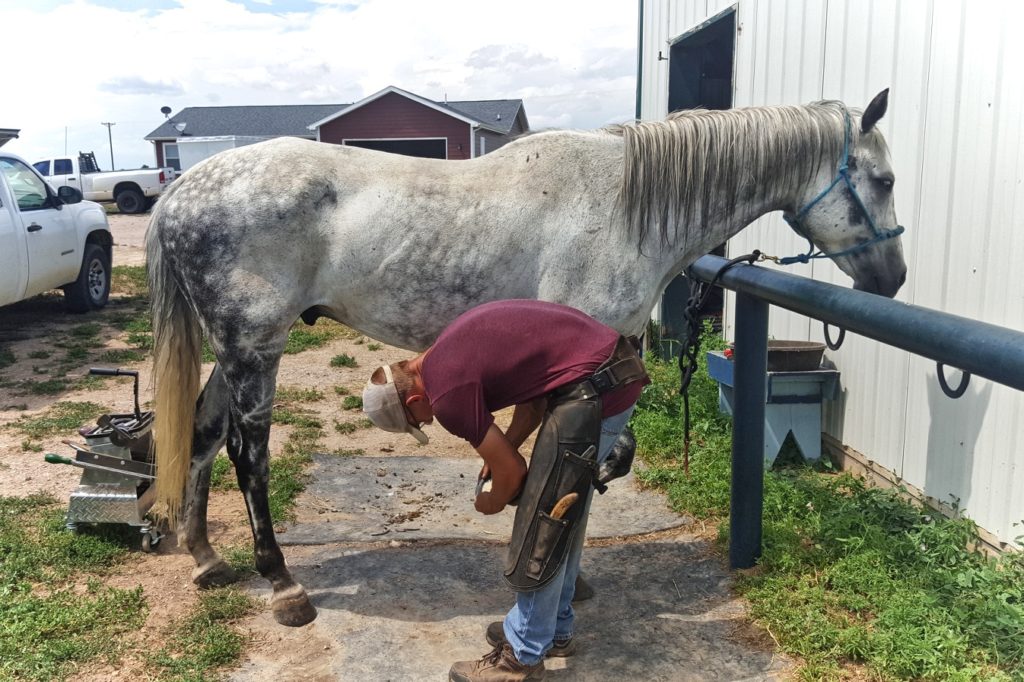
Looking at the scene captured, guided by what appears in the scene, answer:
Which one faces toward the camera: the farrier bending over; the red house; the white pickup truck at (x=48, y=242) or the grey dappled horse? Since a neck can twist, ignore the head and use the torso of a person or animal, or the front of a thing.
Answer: the red house

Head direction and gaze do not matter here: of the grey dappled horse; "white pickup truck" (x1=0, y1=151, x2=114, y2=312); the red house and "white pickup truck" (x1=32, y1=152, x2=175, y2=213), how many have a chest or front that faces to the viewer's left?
1

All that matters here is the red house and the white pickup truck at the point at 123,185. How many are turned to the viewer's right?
0

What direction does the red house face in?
toward the camera

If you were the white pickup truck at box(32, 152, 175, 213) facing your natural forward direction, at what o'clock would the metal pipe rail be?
The metal pipe rail is roughly at 9 o'clock from the white pickup truck.

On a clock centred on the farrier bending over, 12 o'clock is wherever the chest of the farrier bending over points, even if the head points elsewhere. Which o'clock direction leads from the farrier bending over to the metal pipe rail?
The metal pipe rail is roughly at 5 o'clock from the farrier bending over.

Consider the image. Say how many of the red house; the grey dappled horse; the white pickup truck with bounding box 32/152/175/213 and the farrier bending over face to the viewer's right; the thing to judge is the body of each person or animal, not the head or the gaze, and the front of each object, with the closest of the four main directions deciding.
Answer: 1

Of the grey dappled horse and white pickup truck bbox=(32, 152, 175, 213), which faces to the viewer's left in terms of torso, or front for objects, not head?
the white pickup truck

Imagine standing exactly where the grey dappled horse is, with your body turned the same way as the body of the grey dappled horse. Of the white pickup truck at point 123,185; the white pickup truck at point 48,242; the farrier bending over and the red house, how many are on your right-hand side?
1

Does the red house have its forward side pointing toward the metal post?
yes

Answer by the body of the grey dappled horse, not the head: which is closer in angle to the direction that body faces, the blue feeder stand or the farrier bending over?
the blue feeder stand

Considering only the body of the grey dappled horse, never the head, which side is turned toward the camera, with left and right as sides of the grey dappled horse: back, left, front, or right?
right

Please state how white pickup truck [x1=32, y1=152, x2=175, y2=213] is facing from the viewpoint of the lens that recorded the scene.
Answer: facing to the left of the viewer
